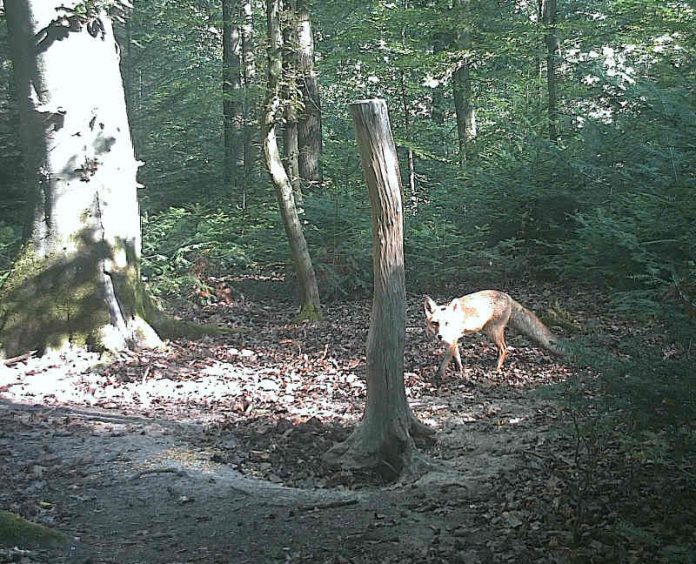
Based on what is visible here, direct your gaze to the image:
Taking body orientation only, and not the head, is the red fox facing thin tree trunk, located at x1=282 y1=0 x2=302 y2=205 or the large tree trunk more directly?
the large tree trunk

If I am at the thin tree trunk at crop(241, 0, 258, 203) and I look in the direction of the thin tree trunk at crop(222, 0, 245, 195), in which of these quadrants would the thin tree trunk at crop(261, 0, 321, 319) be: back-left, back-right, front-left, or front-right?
back-left

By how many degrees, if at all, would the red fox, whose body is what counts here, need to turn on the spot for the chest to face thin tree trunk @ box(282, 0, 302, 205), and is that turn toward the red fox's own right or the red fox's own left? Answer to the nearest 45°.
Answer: approximately 90° to the red fox's own right

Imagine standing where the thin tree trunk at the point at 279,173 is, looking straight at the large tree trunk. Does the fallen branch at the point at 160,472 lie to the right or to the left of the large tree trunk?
left

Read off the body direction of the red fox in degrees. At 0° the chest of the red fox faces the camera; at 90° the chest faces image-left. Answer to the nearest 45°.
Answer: approximately 45°

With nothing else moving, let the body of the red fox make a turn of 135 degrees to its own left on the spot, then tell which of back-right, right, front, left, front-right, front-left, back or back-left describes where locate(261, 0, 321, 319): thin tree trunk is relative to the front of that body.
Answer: back-left

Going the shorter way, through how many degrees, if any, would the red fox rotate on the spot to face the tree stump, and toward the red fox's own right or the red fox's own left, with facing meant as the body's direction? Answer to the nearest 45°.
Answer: approximately 45° to the red fox's own left

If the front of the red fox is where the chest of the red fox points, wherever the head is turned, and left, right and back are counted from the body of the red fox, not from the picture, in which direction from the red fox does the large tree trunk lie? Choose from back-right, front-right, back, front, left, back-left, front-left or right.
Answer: front-right

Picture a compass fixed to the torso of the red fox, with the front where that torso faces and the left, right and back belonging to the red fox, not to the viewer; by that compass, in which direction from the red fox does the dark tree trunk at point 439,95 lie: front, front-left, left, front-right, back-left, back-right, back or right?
back-right

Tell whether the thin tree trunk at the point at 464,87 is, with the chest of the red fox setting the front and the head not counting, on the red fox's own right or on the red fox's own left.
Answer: on the red fox's own right

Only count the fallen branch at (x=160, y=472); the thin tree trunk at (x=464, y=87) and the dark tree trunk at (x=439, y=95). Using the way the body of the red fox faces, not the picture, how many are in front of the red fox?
1

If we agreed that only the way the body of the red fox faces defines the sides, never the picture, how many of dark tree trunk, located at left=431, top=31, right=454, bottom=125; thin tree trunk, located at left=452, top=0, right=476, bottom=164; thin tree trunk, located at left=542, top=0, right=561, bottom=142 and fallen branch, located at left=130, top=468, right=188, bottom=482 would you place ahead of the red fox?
1

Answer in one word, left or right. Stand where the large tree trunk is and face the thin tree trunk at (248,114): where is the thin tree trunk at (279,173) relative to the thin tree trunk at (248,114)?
right

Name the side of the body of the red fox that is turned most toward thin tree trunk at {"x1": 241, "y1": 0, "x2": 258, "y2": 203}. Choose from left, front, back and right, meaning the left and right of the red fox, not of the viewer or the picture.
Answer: right

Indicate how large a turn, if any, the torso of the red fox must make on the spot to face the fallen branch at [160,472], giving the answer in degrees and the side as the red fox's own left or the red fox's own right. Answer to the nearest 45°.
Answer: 0° — it already faces it

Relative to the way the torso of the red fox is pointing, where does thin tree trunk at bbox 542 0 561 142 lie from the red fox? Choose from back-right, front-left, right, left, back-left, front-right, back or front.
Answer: back-right
